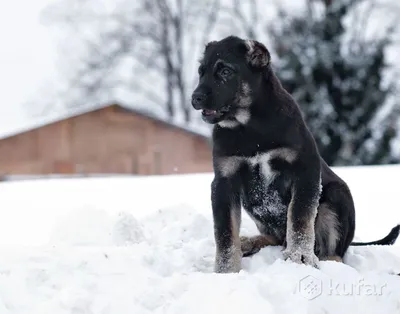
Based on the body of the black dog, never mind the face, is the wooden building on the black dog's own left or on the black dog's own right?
on the black dog's own right

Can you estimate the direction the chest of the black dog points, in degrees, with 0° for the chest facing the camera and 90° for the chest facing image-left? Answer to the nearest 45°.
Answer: approximately 45°

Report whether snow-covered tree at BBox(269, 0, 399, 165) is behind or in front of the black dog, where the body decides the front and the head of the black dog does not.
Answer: behind
